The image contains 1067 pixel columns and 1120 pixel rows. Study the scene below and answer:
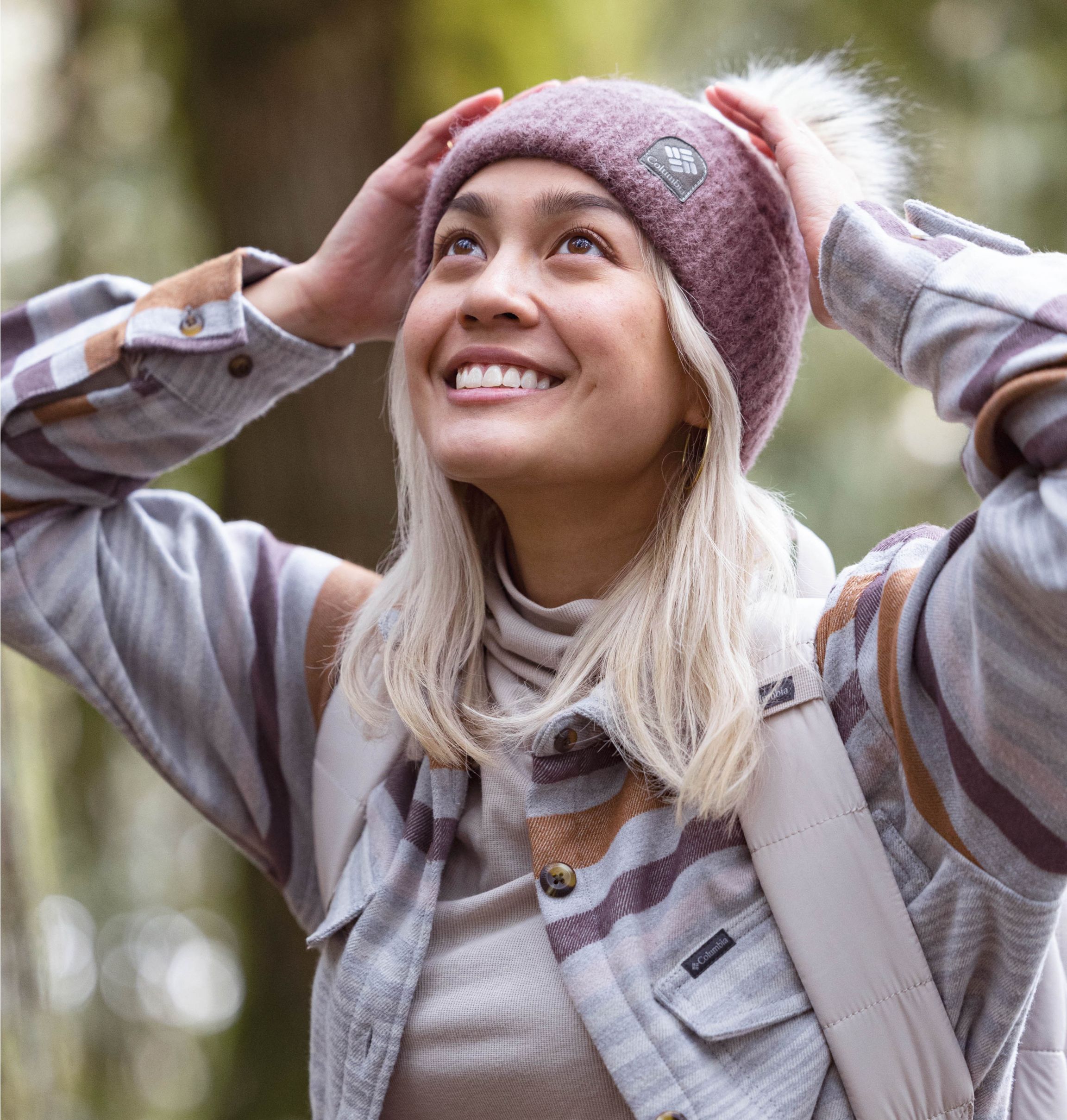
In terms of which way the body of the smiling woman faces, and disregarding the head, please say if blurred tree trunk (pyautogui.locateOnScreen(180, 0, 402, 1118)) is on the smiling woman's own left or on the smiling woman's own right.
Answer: on the smiling woman's own right

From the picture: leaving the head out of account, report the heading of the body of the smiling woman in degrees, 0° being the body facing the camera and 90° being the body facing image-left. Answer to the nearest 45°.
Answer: approximately 45°
